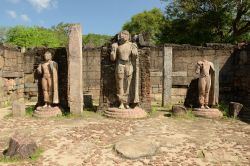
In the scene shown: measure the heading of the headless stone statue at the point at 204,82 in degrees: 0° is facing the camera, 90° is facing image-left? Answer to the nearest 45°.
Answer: approximately 0°

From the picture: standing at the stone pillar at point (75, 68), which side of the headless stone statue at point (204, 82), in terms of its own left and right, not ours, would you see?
right

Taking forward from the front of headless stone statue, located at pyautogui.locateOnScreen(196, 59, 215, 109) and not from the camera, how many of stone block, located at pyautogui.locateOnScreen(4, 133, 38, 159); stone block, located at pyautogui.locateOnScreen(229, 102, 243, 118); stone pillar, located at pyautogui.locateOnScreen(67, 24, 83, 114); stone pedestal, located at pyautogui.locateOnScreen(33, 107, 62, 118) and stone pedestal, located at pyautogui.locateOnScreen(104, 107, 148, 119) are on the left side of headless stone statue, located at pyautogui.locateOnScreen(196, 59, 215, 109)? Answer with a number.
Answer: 1

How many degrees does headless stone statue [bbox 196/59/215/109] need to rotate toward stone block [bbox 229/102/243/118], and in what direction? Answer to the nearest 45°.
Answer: approximately 90° to its left

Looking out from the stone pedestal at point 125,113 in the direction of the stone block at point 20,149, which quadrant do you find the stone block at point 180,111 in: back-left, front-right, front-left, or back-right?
back-left

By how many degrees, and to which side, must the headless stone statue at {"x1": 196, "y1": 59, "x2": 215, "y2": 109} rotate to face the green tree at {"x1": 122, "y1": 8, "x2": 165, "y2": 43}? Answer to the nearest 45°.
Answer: approximately 180°

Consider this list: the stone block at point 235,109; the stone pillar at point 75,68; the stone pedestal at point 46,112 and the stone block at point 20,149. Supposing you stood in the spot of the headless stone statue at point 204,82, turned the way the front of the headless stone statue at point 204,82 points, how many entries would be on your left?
1

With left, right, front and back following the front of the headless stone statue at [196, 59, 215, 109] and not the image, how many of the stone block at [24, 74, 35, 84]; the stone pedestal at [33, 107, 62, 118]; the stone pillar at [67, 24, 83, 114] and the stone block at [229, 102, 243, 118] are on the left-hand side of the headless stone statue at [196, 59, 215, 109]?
1

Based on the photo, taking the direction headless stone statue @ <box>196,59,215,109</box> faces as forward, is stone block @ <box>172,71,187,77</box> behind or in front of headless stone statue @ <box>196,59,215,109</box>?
behind

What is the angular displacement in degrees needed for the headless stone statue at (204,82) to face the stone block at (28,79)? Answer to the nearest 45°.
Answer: approximately 90° to its right

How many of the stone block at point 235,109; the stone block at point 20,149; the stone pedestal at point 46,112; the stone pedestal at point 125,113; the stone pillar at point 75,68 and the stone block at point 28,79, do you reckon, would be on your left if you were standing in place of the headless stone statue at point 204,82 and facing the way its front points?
1

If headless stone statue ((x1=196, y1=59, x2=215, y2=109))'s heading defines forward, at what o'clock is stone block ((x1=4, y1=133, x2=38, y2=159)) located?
The stone block is roughly at 1 o'clock from the headless stone statue.
